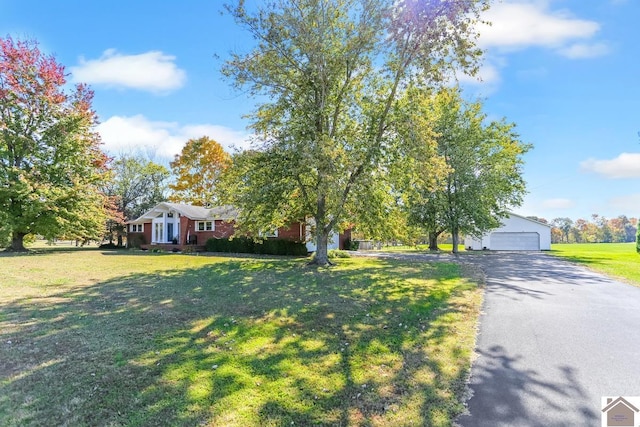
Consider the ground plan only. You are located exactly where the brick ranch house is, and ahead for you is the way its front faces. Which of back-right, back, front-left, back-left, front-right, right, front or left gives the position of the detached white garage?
left

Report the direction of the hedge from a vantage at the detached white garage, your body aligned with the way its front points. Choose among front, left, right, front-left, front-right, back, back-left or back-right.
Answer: front-right

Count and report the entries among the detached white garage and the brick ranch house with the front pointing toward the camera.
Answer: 2

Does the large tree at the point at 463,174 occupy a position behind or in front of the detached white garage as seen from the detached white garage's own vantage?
in front

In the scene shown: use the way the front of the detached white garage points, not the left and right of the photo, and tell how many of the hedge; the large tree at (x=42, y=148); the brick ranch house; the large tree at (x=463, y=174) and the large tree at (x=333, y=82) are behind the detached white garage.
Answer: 0

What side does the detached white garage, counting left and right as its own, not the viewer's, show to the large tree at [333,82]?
front

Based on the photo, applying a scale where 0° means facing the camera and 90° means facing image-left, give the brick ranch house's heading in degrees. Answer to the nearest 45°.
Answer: approximately 0°

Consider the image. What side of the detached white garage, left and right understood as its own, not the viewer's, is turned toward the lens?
front

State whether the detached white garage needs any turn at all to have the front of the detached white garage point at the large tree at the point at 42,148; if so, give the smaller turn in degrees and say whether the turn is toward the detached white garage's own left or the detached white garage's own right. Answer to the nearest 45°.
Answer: approximately 45° to the detached white garage's own right
